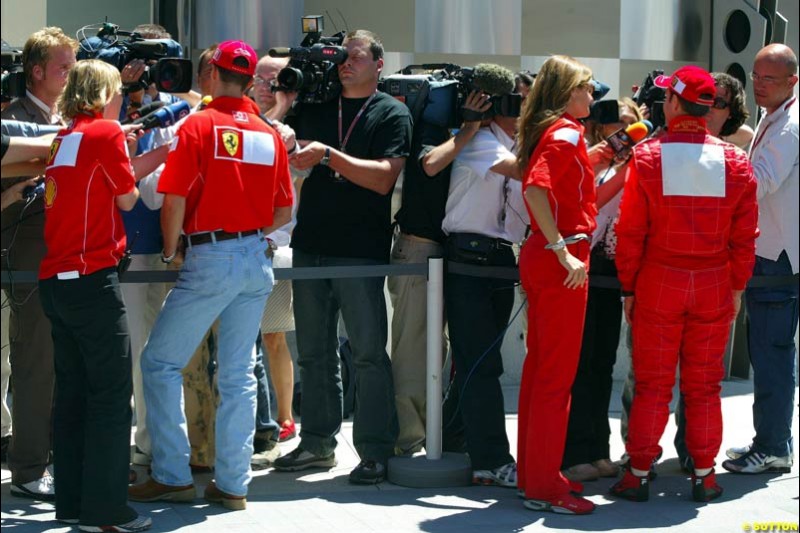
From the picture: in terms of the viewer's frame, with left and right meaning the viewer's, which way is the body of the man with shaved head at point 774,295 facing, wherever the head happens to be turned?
facing to the left of the viewer

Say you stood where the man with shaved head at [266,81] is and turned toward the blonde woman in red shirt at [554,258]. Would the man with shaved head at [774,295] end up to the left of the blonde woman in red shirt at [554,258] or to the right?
left

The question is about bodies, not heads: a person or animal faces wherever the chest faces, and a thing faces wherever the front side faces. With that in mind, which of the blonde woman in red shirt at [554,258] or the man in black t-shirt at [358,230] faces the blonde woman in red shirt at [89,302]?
the man in black t-shirt

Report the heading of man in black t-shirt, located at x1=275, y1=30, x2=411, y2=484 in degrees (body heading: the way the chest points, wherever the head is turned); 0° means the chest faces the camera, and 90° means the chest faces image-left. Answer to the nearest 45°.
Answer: approximately 45°

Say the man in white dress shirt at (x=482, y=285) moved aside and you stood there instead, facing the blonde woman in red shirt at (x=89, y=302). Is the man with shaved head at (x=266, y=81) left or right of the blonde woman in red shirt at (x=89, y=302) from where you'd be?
right

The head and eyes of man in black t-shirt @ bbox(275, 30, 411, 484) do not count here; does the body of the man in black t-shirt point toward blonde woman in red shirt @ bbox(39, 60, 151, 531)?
yes

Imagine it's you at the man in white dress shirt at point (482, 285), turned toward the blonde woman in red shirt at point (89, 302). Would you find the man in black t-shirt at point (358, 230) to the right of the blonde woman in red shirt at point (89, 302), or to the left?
right

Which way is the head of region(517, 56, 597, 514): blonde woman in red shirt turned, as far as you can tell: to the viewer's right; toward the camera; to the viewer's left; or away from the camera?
to the viewer's right

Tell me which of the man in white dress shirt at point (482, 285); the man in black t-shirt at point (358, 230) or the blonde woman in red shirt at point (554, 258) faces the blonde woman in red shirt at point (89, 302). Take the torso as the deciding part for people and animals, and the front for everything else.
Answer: the man in black t-shirt
